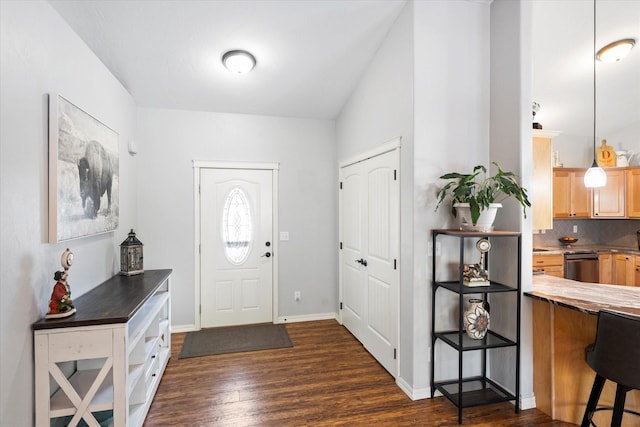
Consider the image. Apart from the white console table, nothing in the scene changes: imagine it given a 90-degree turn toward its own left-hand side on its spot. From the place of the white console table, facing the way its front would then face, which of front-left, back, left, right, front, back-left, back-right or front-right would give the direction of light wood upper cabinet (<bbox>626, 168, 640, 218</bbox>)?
right

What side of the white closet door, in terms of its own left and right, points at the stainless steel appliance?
back

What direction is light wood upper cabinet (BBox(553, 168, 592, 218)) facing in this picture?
toward the camera

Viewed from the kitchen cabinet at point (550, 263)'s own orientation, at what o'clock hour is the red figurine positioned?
The red figurine is roughly at 1 o'clock from the kitchen cabinet.

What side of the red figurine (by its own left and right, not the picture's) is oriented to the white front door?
left

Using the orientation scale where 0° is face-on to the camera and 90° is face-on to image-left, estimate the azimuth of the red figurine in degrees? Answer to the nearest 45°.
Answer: approximately 315°

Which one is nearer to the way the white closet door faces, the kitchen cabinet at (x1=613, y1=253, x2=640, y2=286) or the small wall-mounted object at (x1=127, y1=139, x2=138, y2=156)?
the small wall-mounted object

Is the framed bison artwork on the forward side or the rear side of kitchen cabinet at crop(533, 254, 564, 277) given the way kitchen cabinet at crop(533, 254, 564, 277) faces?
on the forward side

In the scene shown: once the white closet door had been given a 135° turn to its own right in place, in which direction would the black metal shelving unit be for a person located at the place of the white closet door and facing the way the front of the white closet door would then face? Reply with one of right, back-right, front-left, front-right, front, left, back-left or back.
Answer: back-right

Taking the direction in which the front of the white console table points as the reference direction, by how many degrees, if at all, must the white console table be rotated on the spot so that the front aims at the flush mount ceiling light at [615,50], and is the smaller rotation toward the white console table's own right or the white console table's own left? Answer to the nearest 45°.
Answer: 0° — it already faces it

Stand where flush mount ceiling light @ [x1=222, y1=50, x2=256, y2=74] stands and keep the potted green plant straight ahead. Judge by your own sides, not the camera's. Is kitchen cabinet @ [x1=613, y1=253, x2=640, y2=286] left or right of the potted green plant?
left
